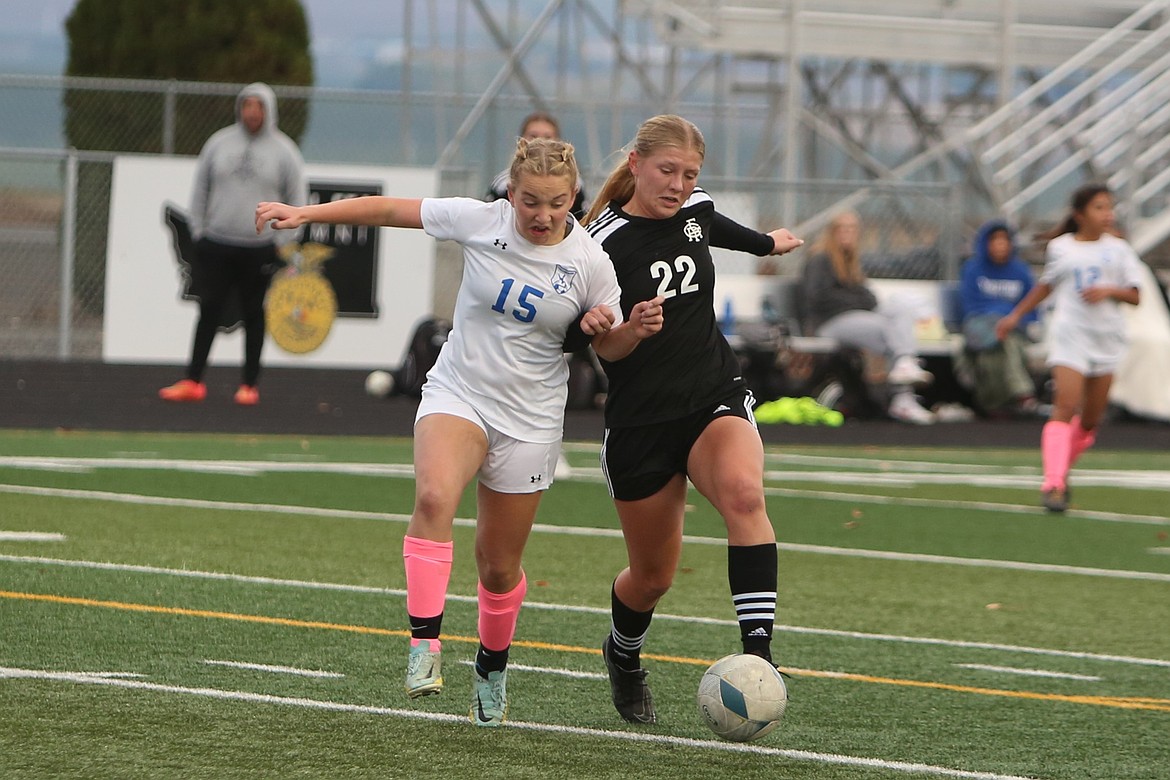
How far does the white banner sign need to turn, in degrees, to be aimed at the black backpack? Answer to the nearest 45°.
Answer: approximately 45° to its left

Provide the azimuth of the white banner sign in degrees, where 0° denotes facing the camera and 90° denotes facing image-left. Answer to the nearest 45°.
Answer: approximately 0°

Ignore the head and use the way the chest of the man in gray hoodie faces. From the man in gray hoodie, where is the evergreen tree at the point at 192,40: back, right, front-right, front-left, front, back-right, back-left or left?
back

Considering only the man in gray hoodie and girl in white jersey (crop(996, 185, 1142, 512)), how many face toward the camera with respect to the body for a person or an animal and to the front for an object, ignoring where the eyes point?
2

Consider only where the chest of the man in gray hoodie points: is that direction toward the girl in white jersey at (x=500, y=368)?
yes
